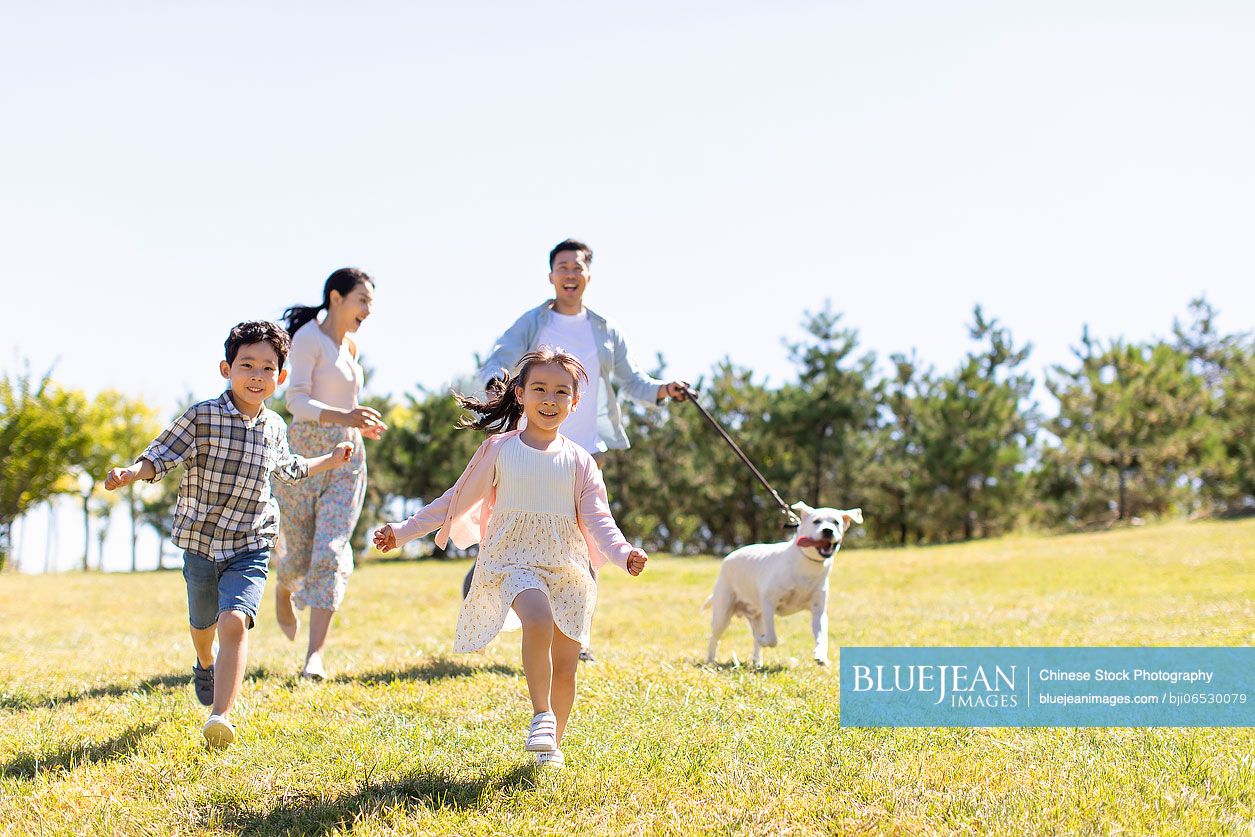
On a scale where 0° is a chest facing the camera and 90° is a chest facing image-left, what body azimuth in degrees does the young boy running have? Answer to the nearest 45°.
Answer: approximately 0°

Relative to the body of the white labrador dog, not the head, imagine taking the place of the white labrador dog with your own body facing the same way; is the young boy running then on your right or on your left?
on your right

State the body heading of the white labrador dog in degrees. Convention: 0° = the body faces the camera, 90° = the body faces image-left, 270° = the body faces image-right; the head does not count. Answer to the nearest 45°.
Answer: approximately 315°

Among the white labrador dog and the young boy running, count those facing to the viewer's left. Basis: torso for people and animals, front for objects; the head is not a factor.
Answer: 0

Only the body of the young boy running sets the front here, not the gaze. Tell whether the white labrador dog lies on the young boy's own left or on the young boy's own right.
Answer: on the young boy's own left
